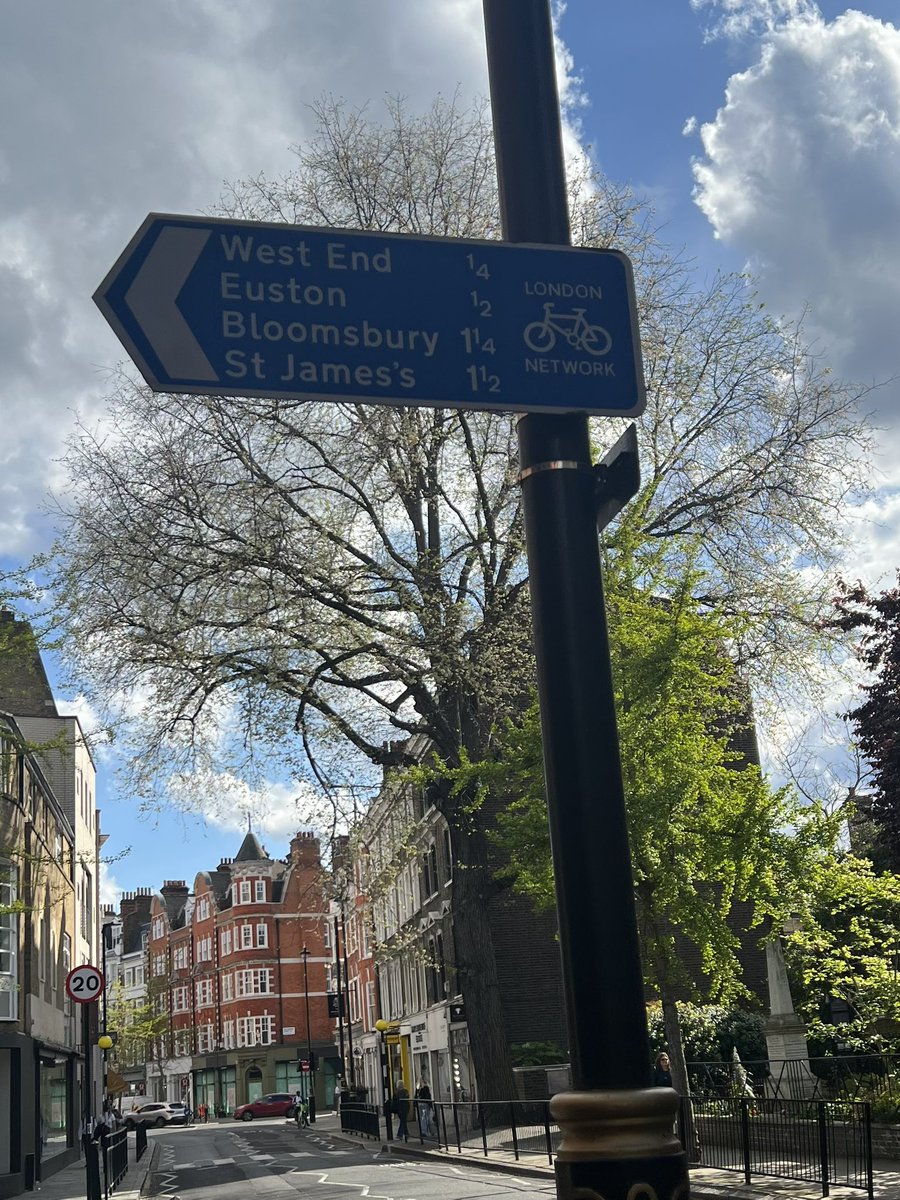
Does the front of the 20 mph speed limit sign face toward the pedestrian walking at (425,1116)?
no

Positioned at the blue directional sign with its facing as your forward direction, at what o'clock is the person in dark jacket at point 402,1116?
The person in dark jacket is roughly at 6 o'clock from the blue directional sign.

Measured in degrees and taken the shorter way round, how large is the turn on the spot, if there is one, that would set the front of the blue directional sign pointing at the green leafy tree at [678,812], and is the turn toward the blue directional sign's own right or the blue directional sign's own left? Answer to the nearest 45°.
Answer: approximately 180°

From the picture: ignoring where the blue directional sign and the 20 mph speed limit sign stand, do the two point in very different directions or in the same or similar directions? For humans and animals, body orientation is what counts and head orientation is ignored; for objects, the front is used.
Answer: same or similar directions

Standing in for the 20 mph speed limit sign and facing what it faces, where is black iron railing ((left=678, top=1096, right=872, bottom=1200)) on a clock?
The black iron railing is roughly at 10 o'clock from the 20 mph speed limit sign.

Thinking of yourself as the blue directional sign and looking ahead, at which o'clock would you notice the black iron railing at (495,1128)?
The black iron railing is roughly at 6 o'clock from the blue directional sign.

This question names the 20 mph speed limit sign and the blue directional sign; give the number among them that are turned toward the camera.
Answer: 2

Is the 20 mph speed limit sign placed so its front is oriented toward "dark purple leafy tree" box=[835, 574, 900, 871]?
no

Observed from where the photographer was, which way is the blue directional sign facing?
facing the viewer

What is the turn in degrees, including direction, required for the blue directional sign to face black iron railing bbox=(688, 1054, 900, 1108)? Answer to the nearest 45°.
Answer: approximately 180°

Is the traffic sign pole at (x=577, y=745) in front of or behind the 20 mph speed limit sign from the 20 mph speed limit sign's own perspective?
in front

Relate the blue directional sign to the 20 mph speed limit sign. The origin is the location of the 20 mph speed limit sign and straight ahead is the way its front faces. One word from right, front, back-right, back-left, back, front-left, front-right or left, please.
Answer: front
